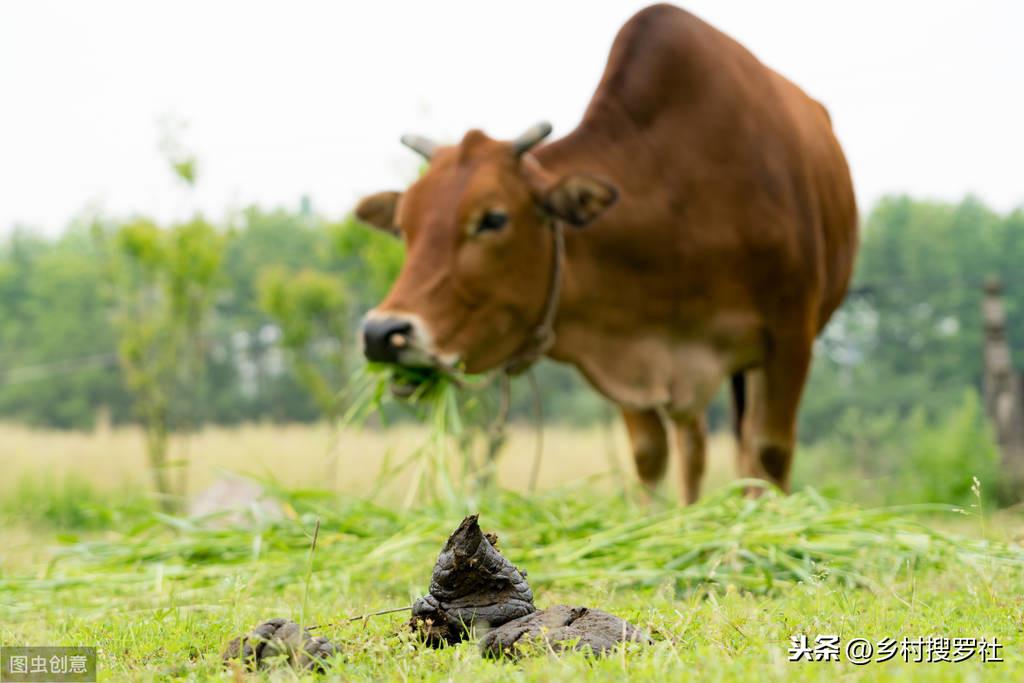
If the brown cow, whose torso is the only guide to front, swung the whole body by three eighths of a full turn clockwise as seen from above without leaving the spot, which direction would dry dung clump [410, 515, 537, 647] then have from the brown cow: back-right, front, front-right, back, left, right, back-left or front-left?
back

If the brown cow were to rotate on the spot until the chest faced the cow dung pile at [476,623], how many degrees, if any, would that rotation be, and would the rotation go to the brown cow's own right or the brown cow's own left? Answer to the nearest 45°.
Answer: approximately 45° to the brown cow's own left

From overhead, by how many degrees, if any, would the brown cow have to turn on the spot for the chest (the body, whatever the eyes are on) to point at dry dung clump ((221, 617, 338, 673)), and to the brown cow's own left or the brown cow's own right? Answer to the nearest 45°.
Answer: approximately 45° to the brown cow's own left

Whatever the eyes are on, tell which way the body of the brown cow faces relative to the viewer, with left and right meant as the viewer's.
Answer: facing the viewer and to the left of the viewer

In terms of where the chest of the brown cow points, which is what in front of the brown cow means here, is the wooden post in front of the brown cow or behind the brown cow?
behind

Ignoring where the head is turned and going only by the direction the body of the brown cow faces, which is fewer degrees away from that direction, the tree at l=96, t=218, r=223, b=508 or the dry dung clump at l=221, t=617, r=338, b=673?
the dry dung clump

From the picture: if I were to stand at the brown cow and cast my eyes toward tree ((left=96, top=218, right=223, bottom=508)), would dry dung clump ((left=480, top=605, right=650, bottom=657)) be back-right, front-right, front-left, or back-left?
back-left

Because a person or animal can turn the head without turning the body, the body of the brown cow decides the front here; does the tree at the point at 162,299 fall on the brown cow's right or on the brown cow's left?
on the brown cow's right
